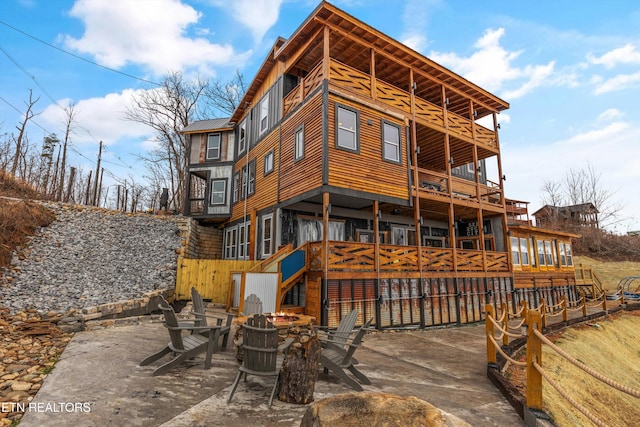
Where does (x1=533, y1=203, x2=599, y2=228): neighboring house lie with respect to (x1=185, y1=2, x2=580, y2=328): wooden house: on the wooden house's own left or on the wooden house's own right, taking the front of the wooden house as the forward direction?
on the wooden house's own left

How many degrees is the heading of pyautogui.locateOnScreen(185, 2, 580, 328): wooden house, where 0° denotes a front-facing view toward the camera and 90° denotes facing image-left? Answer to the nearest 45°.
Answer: approximately 315°

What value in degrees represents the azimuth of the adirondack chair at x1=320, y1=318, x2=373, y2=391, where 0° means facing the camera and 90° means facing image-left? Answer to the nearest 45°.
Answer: approximately 135°

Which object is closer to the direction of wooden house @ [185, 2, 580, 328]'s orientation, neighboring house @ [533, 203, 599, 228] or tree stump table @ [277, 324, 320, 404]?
the tree stump table

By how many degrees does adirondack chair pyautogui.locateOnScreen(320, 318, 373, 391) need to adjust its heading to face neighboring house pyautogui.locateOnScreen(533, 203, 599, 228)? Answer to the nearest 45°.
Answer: approximately 90° to its right

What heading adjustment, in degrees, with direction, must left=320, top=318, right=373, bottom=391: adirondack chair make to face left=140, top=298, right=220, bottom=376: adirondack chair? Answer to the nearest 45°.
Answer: approximately 45° to its left

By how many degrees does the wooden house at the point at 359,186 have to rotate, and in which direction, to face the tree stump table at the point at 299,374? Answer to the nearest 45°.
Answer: approximately 45° to its right

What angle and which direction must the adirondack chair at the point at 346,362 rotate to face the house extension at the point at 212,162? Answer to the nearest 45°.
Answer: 0° — it already faces it
